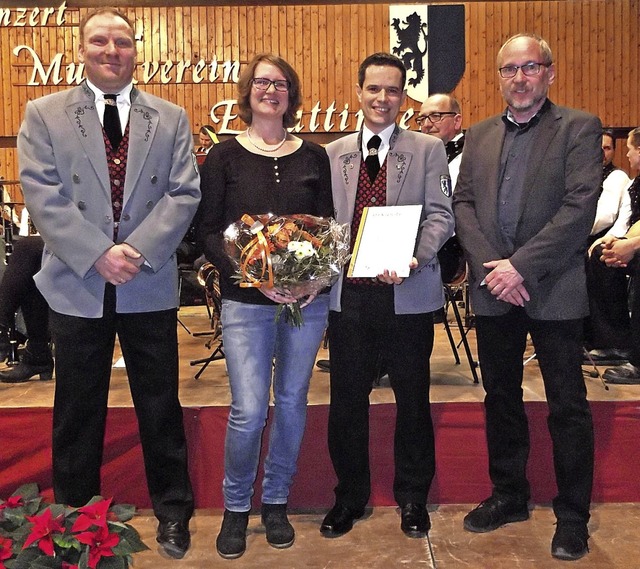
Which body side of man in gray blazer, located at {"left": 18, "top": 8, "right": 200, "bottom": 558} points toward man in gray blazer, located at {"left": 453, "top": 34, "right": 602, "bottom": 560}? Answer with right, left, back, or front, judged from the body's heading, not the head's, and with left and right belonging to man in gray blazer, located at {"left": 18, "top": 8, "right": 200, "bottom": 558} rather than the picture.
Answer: left

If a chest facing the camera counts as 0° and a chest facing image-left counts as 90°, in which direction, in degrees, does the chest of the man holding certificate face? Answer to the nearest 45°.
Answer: approximately 0°

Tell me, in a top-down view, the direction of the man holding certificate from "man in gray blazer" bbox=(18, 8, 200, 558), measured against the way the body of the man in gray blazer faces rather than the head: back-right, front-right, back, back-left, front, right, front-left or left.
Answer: left

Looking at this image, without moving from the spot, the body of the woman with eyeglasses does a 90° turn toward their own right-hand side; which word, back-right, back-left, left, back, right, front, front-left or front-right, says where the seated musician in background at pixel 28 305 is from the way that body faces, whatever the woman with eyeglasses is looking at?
front-right

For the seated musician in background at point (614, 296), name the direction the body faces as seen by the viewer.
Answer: to the viewer's left

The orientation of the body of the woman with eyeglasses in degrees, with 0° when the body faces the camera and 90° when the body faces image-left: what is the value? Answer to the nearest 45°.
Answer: approximately 0°

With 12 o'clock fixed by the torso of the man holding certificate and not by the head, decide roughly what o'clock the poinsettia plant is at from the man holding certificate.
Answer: The poinsettia plant is roughly at 1 o'clock from the man holding certificate.

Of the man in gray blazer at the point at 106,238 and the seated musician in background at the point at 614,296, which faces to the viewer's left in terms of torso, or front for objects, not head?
the seated musician in background

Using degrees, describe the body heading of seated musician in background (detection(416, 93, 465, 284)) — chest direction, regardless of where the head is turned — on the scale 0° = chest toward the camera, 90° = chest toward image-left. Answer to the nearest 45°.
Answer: approximately 45°

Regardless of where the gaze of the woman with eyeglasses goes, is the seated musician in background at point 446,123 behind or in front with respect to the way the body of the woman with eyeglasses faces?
behind

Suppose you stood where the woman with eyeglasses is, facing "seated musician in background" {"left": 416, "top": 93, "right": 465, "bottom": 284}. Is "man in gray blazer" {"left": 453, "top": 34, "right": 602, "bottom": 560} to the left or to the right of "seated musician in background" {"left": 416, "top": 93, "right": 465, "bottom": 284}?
right

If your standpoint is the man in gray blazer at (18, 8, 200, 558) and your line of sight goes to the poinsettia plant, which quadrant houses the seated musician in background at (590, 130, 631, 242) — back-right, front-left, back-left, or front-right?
back-left

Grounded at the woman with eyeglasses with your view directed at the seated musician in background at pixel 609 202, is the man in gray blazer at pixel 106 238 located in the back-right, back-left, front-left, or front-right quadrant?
back-left
